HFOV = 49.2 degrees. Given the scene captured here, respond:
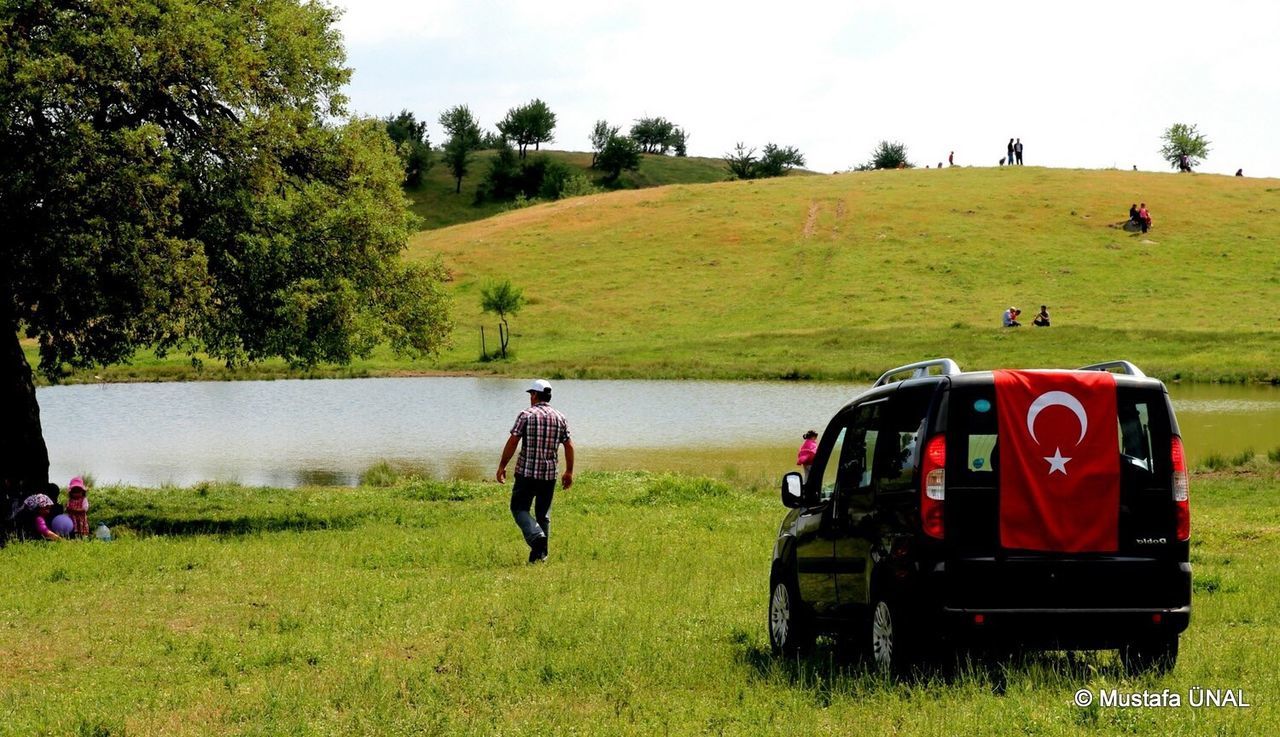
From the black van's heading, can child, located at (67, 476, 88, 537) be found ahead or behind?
ahead

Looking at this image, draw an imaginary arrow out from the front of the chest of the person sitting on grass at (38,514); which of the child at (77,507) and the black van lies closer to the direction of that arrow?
the child

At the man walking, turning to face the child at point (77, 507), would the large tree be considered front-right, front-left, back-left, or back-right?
front-right

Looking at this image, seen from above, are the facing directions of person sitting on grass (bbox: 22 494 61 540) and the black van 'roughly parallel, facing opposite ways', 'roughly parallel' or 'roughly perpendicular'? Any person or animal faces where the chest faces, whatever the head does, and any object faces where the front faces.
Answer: roughly perpendicular

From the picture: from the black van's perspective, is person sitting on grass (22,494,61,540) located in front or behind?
in front

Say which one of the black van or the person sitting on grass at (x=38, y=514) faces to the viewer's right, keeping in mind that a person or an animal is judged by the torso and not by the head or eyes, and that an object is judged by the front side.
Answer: the person sitting on grass

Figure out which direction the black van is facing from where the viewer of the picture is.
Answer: facing away from the viewer and to the left of the viewer

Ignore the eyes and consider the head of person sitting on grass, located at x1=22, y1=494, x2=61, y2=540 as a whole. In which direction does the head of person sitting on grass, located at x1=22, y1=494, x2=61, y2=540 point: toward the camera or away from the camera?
toward the camera

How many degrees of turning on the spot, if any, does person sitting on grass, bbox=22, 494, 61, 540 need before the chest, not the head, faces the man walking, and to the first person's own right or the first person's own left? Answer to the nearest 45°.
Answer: approximately 45° to the first person's own right

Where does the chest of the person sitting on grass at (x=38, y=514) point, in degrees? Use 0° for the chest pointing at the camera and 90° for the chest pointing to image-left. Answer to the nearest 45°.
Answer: approximately 270°

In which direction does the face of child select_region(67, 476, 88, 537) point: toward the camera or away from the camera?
toward the camera

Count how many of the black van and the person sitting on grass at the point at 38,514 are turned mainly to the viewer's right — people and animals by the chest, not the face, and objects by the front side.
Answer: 1

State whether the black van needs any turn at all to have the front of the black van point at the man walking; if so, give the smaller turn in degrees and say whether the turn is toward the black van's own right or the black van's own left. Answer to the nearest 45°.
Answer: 0° — it already faces them
